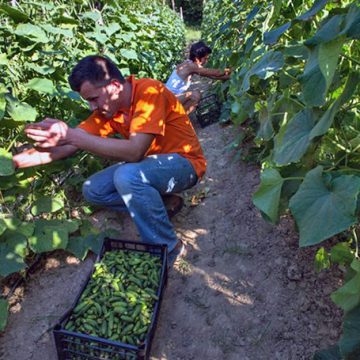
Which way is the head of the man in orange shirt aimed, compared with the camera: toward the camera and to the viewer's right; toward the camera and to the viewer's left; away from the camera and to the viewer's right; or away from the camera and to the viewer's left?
toward the camera and to the viewer's left

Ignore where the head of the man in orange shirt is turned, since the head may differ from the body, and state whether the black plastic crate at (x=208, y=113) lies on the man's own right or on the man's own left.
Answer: on the man's own right

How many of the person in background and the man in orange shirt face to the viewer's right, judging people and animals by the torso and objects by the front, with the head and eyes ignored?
1

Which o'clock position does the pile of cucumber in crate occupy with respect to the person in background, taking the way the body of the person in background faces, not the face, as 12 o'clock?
The pile of cucumber in crate is roughly at 3 o'clock from the person in background.

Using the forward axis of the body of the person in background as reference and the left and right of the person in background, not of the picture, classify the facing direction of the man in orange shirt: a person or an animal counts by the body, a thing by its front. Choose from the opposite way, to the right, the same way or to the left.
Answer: the opposite way

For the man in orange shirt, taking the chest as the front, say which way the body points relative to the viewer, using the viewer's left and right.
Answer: facing to the left of the viewer

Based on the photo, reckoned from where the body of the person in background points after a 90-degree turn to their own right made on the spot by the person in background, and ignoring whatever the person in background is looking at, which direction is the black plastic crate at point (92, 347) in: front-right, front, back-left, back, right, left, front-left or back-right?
front

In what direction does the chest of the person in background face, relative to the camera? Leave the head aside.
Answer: to the viewer's right

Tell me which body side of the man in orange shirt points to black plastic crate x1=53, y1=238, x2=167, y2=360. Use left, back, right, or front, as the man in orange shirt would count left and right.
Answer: left

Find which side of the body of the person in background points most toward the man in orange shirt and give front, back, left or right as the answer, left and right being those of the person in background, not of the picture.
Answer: right

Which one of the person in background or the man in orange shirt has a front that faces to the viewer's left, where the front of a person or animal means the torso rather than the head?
the man in orange shirt
